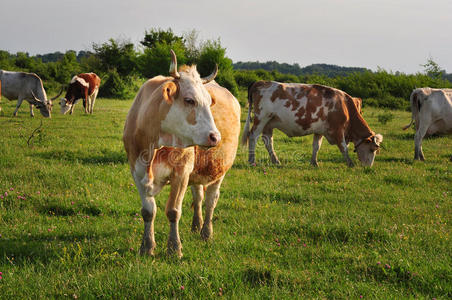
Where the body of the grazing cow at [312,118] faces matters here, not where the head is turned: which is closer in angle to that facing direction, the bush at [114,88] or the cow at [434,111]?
the cow

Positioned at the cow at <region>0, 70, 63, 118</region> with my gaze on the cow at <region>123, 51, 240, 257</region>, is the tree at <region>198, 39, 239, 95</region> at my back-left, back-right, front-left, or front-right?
back-left

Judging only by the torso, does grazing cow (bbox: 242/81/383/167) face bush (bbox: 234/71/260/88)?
no

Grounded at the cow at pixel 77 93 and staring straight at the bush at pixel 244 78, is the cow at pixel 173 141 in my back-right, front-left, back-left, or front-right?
back-right

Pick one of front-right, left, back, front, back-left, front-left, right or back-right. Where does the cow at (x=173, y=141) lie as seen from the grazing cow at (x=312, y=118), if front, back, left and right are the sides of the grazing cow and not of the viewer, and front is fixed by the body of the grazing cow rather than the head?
right

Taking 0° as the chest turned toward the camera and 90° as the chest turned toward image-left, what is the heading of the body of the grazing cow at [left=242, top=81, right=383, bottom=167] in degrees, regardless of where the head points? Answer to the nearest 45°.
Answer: approximately 270°

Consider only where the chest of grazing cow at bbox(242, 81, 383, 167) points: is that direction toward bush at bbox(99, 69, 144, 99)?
no

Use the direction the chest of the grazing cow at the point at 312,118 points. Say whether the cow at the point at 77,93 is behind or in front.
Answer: behind

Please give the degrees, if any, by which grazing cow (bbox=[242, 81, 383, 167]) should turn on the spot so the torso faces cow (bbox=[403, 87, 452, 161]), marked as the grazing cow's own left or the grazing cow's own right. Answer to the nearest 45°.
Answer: approximately 45° to the grazing cow's own left
